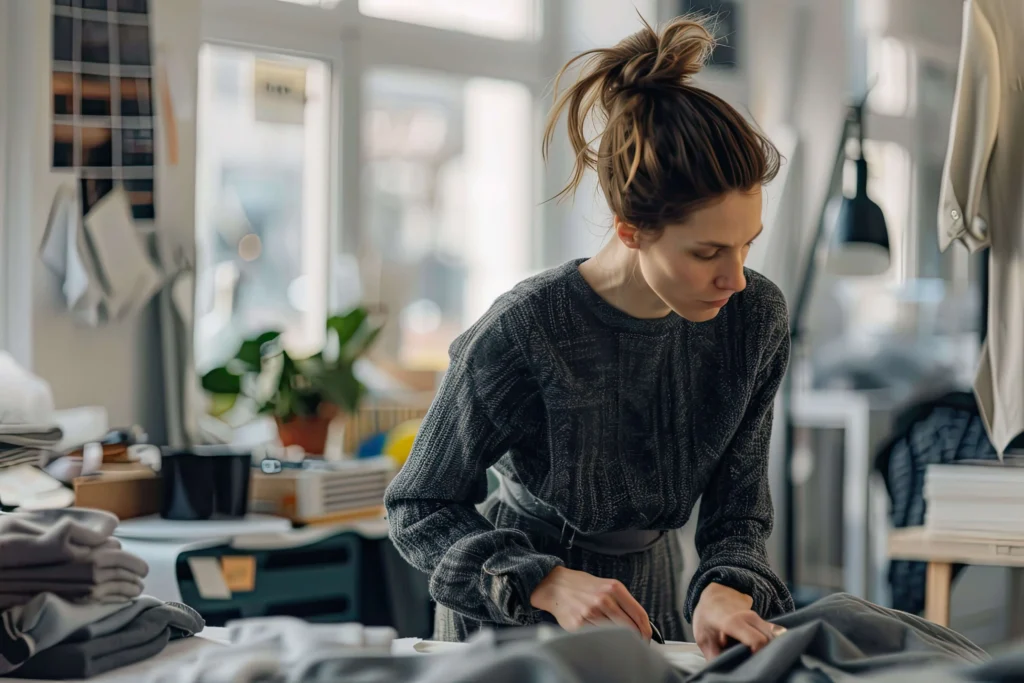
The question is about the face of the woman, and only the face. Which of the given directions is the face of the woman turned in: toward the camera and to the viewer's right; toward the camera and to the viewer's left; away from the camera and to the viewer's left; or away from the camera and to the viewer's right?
toward the camera and to the viewer's right

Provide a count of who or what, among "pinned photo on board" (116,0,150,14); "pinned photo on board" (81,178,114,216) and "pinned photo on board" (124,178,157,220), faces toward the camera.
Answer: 3

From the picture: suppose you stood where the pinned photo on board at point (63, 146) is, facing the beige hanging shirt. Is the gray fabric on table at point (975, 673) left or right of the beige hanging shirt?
right

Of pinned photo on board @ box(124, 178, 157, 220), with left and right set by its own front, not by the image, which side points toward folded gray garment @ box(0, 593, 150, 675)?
front

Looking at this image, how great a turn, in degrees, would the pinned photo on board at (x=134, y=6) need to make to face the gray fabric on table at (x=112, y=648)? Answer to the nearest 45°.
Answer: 0° — it already faces it

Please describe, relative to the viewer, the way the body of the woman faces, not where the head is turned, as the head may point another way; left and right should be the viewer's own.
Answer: facing the viewer and to the right of the viewer

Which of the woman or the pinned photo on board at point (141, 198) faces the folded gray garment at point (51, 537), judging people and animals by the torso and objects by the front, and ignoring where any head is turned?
the pinned photo on board

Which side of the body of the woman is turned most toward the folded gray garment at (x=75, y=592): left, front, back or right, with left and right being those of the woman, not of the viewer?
right
